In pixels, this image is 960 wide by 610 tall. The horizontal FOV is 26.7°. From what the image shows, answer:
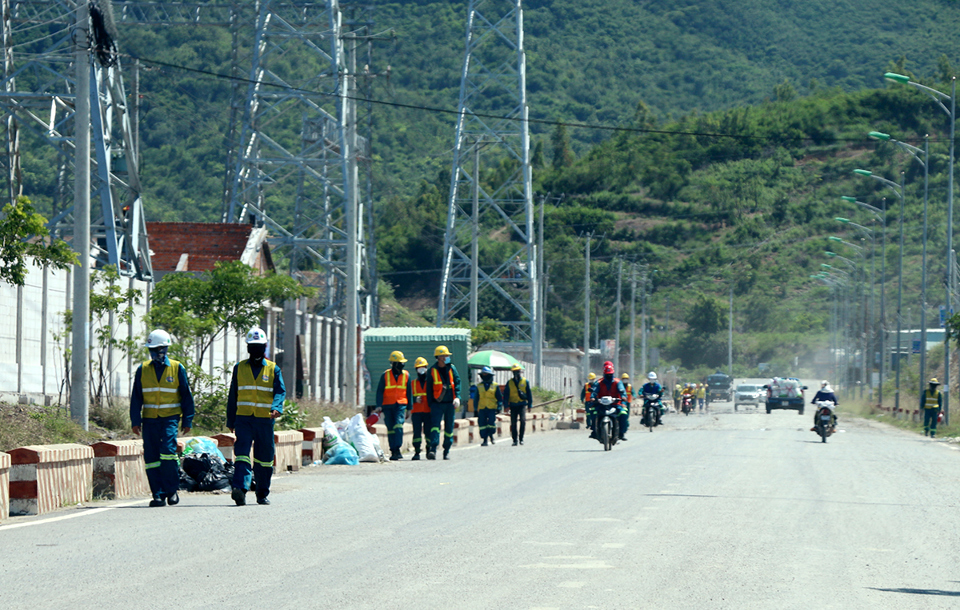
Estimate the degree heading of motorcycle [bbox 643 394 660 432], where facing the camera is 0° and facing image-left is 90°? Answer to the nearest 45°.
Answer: approximately 0°

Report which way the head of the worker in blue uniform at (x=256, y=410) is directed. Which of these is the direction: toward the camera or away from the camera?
toward the camera

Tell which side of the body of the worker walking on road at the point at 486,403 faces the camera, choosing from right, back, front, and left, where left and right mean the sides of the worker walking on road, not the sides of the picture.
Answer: front

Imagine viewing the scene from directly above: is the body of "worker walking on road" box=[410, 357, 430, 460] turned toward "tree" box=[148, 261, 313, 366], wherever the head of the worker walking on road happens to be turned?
no

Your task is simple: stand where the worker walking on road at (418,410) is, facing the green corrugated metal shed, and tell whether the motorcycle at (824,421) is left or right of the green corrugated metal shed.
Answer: right

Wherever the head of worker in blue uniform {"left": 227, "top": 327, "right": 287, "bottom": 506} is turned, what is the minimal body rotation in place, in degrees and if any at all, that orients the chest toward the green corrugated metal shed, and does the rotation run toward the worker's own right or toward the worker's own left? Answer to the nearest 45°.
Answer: approximately 180°

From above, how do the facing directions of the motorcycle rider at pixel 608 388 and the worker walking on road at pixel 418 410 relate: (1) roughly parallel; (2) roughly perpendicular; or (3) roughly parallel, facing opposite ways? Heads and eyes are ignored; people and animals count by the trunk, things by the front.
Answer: roughly parallel

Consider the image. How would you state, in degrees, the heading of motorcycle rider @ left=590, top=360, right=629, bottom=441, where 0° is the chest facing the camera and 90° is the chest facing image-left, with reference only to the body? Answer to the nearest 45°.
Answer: approximately 0°

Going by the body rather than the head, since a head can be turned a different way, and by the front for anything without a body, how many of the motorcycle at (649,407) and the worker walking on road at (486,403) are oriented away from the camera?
0

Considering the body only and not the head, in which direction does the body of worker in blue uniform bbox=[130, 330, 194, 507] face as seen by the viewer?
toward the camera

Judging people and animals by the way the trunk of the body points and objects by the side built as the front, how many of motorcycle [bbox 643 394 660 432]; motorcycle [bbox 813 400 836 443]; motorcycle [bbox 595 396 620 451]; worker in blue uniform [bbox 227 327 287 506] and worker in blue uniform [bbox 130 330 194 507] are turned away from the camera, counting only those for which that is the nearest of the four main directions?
1

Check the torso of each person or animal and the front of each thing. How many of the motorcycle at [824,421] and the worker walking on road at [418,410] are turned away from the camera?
1

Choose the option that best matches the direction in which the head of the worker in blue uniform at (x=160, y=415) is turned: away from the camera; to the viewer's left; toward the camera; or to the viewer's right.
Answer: toward the camera
